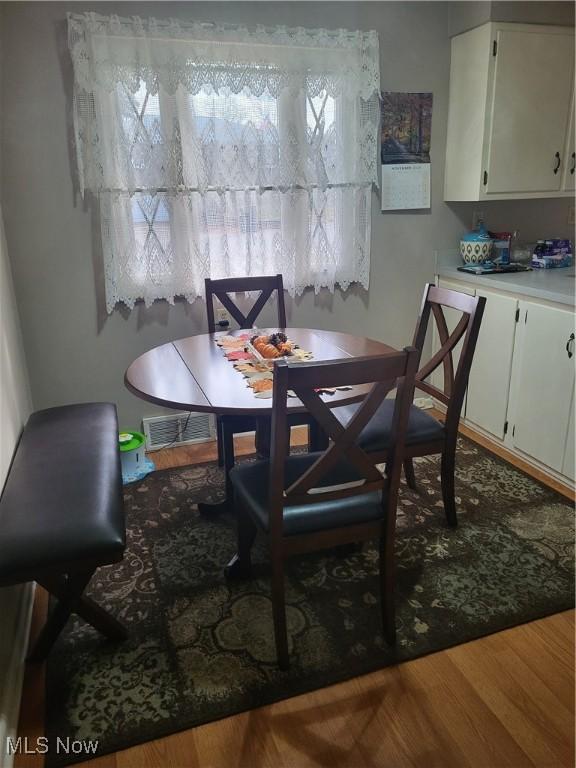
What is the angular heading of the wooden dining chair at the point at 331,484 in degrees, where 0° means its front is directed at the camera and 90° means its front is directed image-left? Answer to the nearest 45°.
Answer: approximately 135°

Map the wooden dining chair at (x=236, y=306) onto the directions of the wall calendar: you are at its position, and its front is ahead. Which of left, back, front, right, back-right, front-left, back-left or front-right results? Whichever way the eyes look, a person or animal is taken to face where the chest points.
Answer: front-right

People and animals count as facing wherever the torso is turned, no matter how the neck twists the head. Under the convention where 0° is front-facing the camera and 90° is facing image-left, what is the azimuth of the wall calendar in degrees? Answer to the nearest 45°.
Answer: approximately 0°

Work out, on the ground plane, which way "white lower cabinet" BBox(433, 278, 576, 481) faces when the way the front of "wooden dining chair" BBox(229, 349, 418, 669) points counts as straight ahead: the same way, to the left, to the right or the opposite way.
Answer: to the left

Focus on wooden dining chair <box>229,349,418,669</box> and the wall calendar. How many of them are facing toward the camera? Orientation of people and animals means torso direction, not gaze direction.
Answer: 1

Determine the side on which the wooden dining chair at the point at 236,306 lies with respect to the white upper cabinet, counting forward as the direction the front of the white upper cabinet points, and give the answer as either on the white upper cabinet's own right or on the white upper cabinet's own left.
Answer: on the white upper cabinet's own right

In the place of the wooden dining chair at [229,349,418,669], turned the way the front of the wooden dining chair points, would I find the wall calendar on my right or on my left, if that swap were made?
on my right

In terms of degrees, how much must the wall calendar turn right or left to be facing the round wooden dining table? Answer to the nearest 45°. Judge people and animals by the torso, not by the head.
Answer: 0° — it already faces it

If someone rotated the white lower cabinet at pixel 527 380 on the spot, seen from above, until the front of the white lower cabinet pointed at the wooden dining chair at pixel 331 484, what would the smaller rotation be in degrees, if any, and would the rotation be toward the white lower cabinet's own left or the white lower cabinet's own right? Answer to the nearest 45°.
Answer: approximately 45° to the white lower cabinet's own left

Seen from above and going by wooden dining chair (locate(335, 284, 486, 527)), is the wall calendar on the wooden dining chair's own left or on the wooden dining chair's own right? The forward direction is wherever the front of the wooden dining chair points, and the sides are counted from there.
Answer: on the wooden dining chair's own right

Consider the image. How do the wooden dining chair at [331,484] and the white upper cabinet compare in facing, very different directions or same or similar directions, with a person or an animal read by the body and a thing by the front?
very different directions

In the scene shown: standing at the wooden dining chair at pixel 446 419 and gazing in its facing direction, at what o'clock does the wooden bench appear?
The wooden bench is roughly at 12 o'clock from the wooden dining chair.
